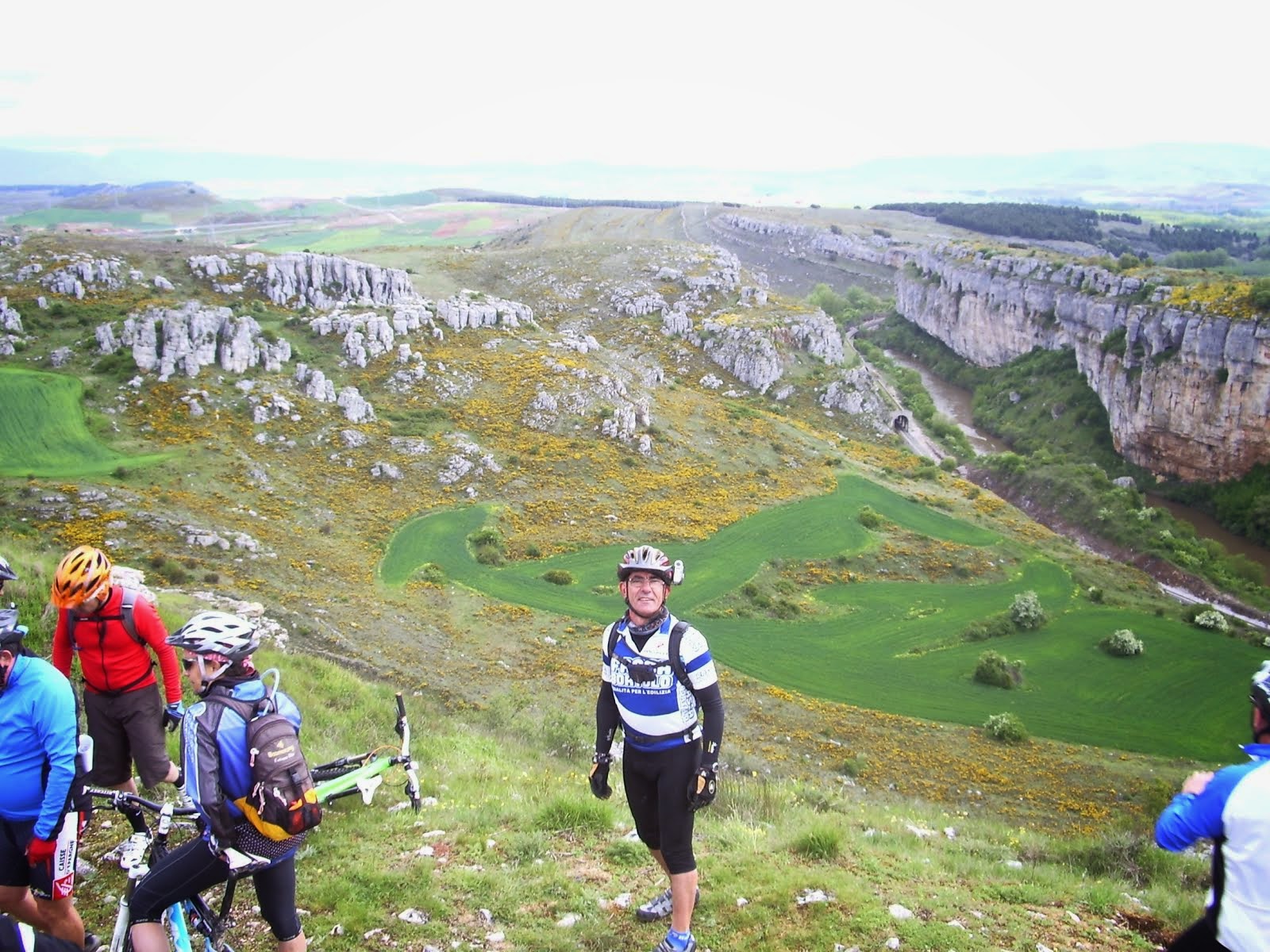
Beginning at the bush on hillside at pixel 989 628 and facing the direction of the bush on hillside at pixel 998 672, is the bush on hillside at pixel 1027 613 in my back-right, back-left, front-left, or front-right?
back-left

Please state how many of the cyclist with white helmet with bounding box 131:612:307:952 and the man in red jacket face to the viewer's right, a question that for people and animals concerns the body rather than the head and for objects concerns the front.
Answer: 0

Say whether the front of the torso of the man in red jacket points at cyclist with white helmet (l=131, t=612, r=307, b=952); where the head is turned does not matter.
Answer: no

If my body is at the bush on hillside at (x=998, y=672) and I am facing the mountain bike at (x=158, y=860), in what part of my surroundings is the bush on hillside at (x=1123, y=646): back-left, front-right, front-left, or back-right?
back-left

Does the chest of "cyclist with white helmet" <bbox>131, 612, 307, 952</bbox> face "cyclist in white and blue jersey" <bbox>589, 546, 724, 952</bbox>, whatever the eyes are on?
no

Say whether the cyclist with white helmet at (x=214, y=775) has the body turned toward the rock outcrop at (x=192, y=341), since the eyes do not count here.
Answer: no
